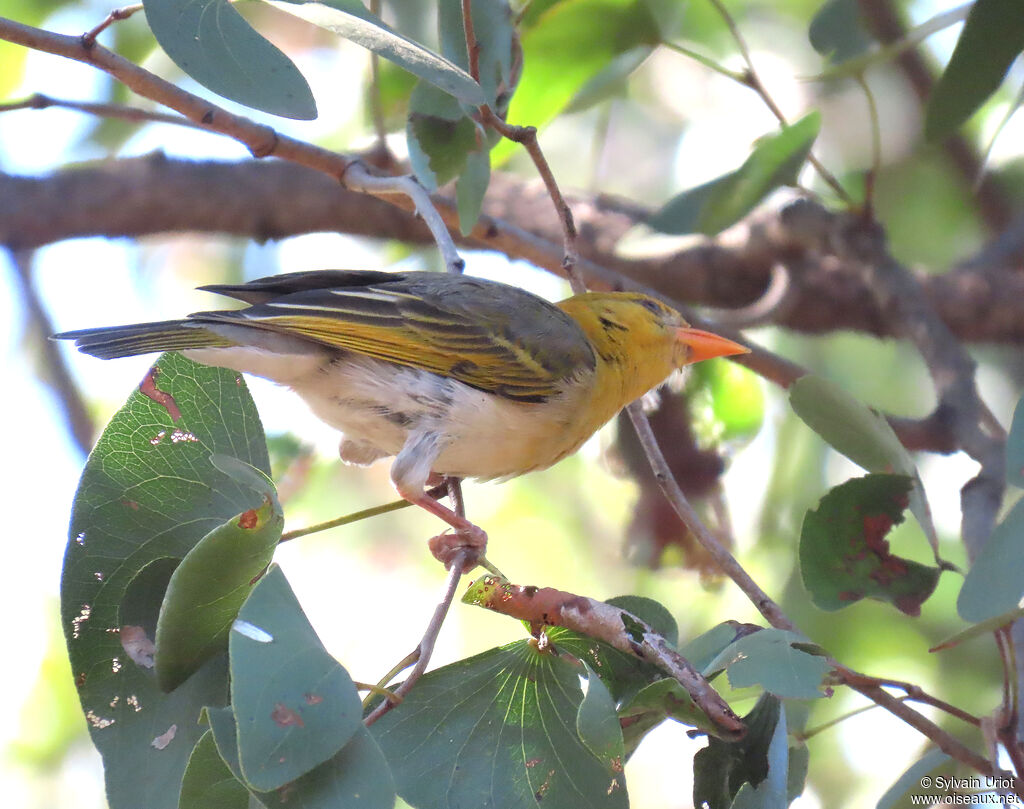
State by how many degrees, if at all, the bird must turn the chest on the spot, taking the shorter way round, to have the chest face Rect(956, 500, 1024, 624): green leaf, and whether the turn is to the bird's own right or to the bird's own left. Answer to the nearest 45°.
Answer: approximately 45° to the bird's own right

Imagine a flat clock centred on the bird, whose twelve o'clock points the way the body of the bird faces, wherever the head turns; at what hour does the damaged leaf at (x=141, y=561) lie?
The damaged leaf is roughly at 6 o'clock from the bird.

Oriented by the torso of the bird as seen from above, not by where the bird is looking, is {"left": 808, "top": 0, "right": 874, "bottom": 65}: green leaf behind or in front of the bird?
in front

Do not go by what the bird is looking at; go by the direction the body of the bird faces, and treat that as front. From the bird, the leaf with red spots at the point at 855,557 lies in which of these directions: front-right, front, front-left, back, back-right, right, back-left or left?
front-right

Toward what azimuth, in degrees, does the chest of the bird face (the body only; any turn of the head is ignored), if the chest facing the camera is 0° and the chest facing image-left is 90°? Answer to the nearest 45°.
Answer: approximately 270°

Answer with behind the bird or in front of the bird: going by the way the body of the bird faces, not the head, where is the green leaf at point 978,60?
in front

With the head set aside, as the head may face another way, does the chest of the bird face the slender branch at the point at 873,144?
yes
